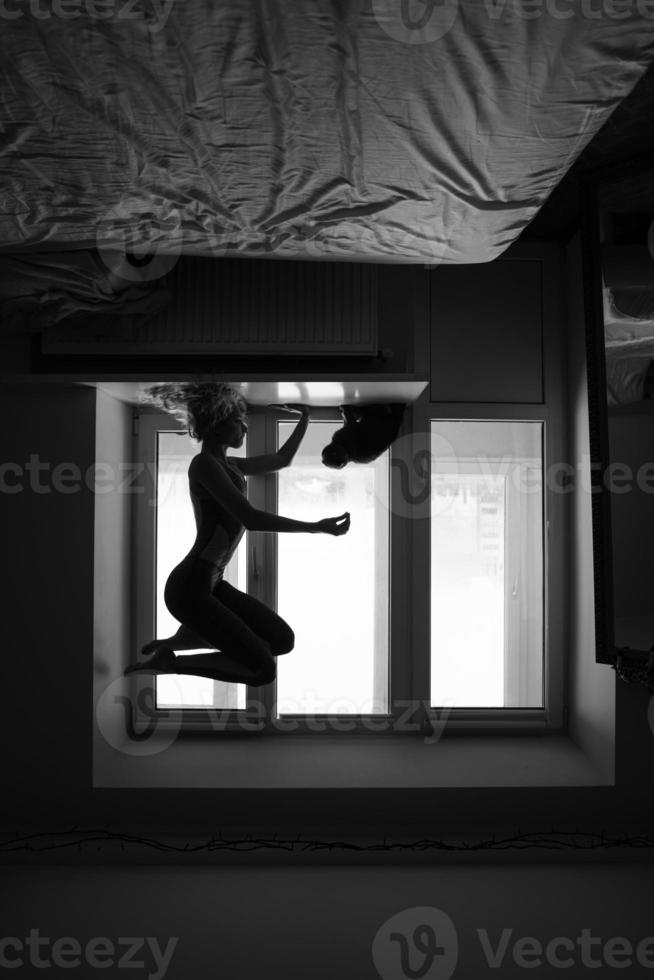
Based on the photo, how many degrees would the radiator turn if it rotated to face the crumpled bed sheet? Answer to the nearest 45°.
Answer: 0° — it already faces it

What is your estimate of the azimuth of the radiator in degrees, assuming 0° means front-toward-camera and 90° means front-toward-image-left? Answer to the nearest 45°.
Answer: approximately 0°
